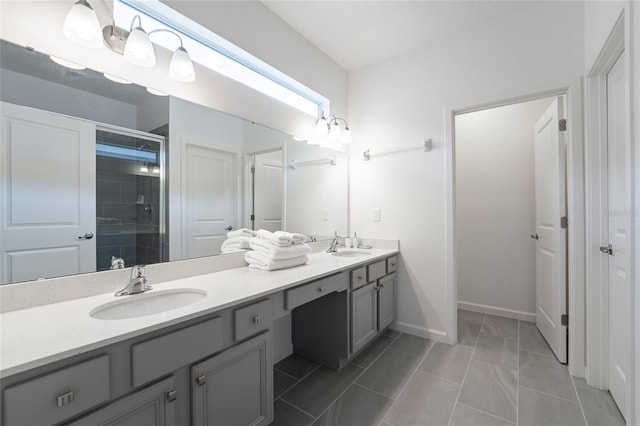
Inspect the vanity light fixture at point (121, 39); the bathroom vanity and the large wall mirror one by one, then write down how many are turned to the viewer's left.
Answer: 0

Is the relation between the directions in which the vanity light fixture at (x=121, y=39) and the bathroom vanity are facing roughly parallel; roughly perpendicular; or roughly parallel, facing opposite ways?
roughly parallel

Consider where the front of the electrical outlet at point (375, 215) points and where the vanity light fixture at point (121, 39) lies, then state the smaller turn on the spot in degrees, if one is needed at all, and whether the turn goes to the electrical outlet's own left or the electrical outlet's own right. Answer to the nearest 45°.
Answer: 0° — it already faces it

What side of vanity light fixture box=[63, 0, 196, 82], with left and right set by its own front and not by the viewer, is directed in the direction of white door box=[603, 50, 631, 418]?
front

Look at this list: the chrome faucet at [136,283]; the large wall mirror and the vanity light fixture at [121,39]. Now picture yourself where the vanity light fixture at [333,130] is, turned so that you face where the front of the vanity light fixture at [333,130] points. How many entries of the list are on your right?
3

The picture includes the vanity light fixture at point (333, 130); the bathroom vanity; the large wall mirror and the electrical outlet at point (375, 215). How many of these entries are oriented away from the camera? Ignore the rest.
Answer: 0

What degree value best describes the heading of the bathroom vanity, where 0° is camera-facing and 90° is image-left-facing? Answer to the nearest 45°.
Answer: approximately 315°

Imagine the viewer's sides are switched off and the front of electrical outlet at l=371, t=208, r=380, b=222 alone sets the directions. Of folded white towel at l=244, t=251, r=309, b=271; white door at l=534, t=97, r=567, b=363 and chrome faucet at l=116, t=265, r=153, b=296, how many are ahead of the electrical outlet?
2

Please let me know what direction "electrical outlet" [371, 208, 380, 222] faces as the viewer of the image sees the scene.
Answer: facing the viewer and to the left of the viewer

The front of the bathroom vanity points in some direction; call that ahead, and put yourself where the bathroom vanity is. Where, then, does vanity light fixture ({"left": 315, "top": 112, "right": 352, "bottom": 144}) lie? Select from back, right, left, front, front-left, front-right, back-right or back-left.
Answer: left

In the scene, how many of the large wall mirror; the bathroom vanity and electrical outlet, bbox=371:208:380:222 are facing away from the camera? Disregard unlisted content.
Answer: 0

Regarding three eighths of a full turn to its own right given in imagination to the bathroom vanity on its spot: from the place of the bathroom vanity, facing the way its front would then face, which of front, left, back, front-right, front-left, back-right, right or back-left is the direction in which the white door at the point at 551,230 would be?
back

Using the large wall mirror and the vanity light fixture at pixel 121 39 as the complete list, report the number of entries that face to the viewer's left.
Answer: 0

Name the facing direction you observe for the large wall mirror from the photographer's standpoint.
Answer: facing the viewer and to the right of the viewer
